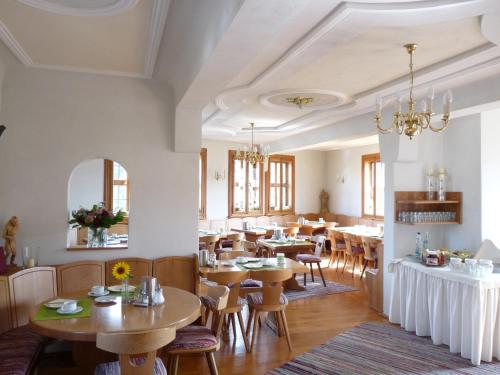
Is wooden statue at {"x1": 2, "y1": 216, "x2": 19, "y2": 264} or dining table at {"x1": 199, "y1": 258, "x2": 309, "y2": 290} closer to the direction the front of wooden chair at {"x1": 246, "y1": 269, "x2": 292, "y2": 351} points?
the dining table

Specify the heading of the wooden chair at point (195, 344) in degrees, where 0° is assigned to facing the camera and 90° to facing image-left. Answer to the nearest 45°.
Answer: approximately 90°

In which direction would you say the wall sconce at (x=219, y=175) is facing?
toward the camera

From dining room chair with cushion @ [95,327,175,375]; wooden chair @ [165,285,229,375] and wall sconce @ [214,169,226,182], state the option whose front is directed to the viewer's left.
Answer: the wooden chair

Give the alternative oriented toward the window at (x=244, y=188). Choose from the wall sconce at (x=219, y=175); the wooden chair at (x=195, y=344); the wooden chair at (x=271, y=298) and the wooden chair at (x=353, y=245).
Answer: the wooden chair at (x=271, y=298)

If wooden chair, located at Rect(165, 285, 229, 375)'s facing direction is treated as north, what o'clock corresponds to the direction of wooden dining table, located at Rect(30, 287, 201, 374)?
The wooden dining table is roughly at 11 o'clock from the wooden chair.

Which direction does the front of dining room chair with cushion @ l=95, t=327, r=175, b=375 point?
away from the camera

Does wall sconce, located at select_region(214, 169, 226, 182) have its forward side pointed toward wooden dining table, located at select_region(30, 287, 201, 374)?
yes

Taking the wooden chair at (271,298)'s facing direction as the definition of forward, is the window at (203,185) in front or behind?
in front

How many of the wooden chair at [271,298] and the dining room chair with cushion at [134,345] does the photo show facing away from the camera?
2

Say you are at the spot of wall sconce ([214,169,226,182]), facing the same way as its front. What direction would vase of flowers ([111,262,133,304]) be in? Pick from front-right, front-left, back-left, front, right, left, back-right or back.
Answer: front

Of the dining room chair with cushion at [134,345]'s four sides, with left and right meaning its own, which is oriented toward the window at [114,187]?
front

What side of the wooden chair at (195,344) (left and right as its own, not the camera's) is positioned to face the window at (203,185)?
right
